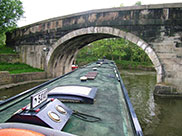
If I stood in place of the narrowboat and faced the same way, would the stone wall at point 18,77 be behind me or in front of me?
in front

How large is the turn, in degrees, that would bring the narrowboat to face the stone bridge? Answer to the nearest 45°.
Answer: approximately 45° to its right

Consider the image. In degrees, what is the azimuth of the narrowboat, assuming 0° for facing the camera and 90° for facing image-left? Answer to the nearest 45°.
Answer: approximately 180°

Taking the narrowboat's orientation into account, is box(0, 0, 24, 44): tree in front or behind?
in front
